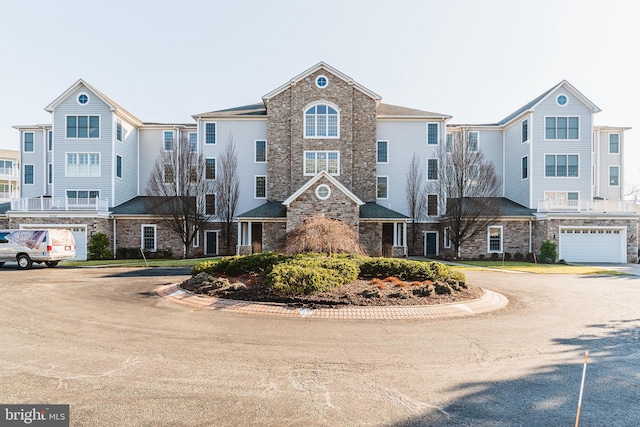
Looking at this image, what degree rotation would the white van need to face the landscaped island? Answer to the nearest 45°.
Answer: approximately 180°

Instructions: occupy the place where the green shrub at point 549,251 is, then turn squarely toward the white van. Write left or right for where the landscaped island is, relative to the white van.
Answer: left

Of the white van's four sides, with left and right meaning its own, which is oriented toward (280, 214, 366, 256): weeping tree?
back

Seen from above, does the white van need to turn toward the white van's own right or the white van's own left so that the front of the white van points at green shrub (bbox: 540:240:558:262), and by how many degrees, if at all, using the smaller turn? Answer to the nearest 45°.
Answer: approximately 135° to the white van's own right

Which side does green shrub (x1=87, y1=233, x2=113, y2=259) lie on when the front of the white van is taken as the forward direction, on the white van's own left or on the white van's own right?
on the white van's own right

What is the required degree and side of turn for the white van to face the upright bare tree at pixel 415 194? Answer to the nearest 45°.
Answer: approximately 135° to its right

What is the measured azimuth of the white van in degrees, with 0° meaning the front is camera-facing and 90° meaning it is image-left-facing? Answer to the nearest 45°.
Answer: approximately 135°

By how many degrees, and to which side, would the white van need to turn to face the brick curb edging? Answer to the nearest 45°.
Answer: approximately 135° to its left

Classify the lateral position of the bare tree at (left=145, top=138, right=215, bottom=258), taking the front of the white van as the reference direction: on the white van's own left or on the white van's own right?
on the white van's own right
